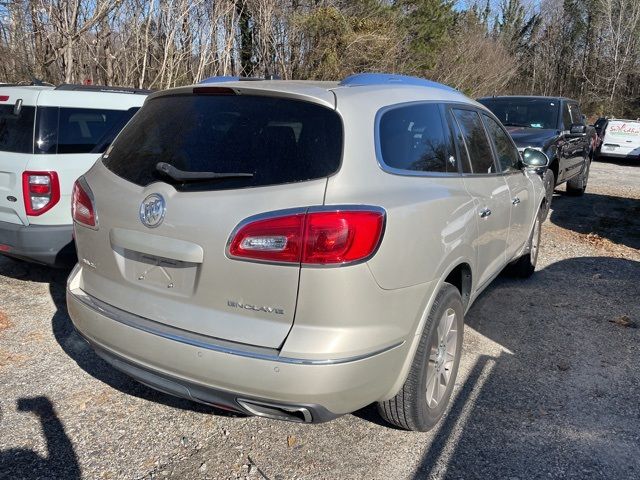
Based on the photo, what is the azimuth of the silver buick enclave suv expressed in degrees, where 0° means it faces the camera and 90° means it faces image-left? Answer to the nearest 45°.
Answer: approximately 225°

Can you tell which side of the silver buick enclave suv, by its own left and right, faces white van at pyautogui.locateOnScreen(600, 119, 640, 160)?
front

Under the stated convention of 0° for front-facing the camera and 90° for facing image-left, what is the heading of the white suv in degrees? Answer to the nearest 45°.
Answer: approximately 225°

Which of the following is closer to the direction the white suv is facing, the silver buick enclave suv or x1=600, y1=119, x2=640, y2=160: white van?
the white van

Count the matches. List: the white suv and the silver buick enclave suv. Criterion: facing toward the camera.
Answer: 0

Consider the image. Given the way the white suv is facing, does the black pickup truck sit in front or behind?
in front

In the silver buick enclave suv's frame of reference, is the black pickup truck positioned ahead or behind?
ahead

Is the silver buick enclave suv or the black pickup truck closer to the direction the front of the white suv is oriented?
the black pickup truck

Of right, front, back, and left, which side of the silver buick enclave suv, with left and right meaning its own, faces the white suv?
left

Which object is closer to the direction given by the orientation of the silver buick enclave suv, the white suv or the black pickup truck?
the black pickup truck
